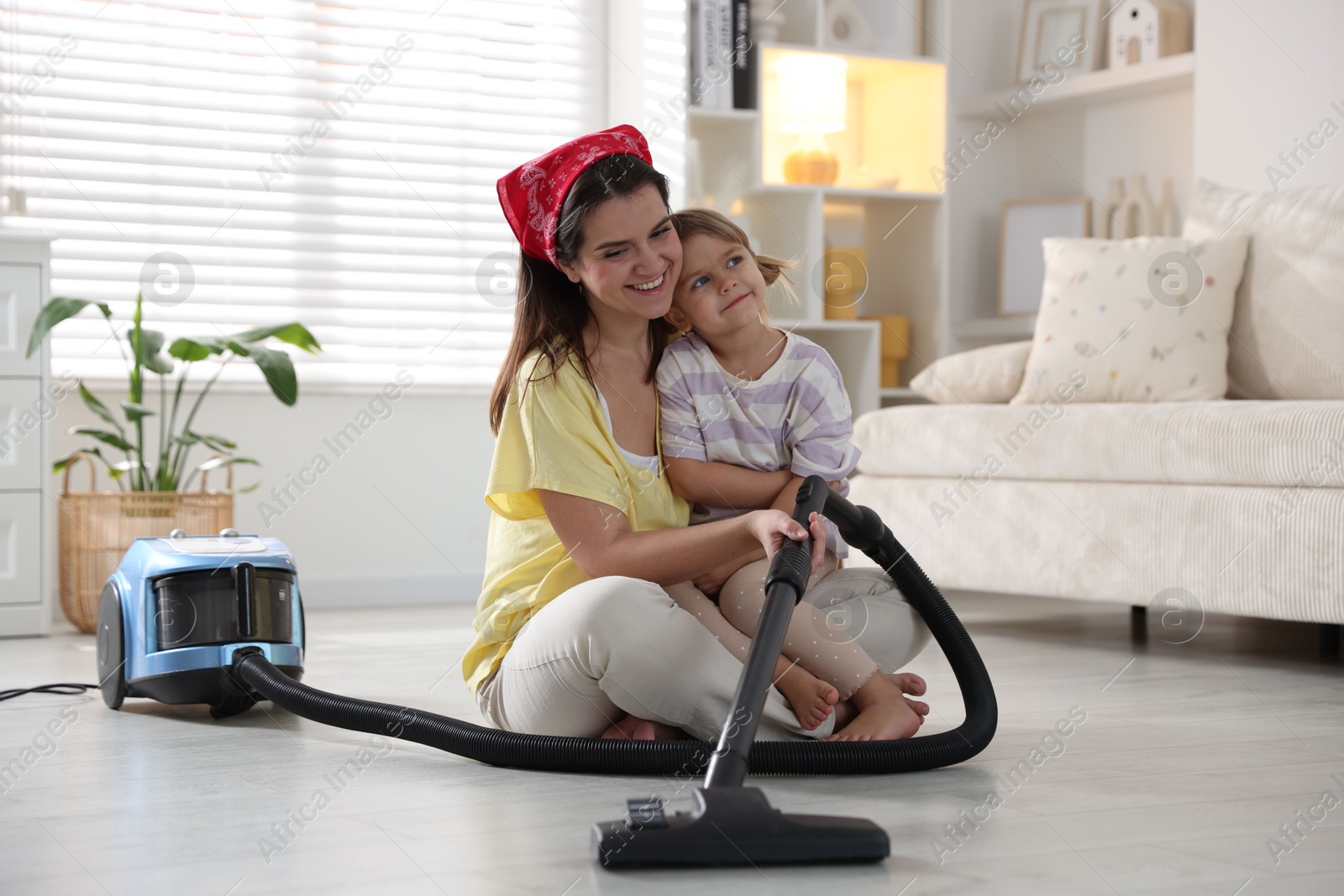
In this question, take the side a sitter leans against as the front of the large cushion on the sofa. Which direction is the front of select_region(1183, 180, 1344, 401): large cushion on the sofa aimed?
toward the camera

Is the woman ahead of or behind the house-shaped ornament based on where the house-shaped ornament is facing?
ahead

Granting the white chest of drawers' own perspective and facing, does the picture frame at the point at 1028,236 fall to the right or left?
on its left

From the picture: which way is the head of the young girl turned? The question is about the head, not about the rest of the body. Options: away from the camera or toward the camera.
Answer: toward the camera

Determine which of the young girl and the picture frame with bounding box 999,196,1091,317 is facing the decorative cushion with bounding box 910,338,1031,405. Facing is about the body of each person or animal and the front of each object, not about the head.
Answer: the picture frame

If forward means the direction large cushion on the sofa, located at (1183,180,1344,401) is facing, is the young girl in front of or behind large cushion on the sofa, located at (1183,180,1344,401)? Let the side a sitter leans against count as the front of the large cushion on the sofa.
in front

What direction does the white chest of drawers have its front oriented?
toward the camera

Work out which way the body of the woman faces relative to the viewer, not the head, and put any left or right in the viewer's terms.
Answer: facing the viewer and to the right of the viewer

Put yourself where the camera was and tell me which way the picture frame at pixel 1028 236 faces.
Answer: facing the viewer

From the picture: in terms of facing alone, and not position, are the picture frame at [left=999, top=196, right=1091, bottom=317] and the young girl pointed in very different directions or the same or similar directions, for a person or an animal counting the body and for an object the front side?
same or similar directions

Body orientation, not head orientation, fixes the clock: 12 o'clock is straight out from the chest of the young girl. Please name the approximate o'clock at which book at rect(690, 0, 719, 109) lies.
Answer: The book is roughly at 6 o'clock from the young girl.
